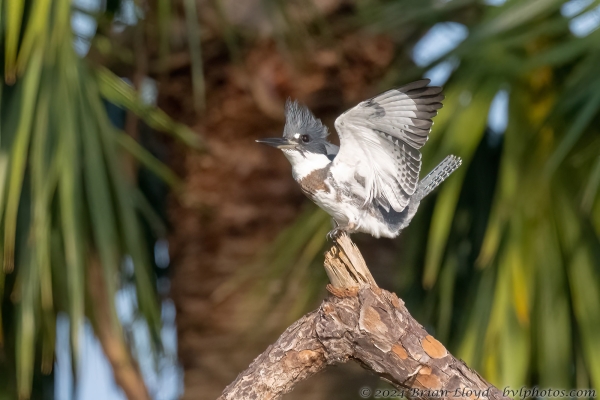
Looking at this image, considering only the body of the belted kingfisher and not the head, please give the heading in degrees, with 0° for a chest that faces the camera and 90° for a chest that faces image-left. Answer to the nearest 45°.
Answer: approximately 90°
